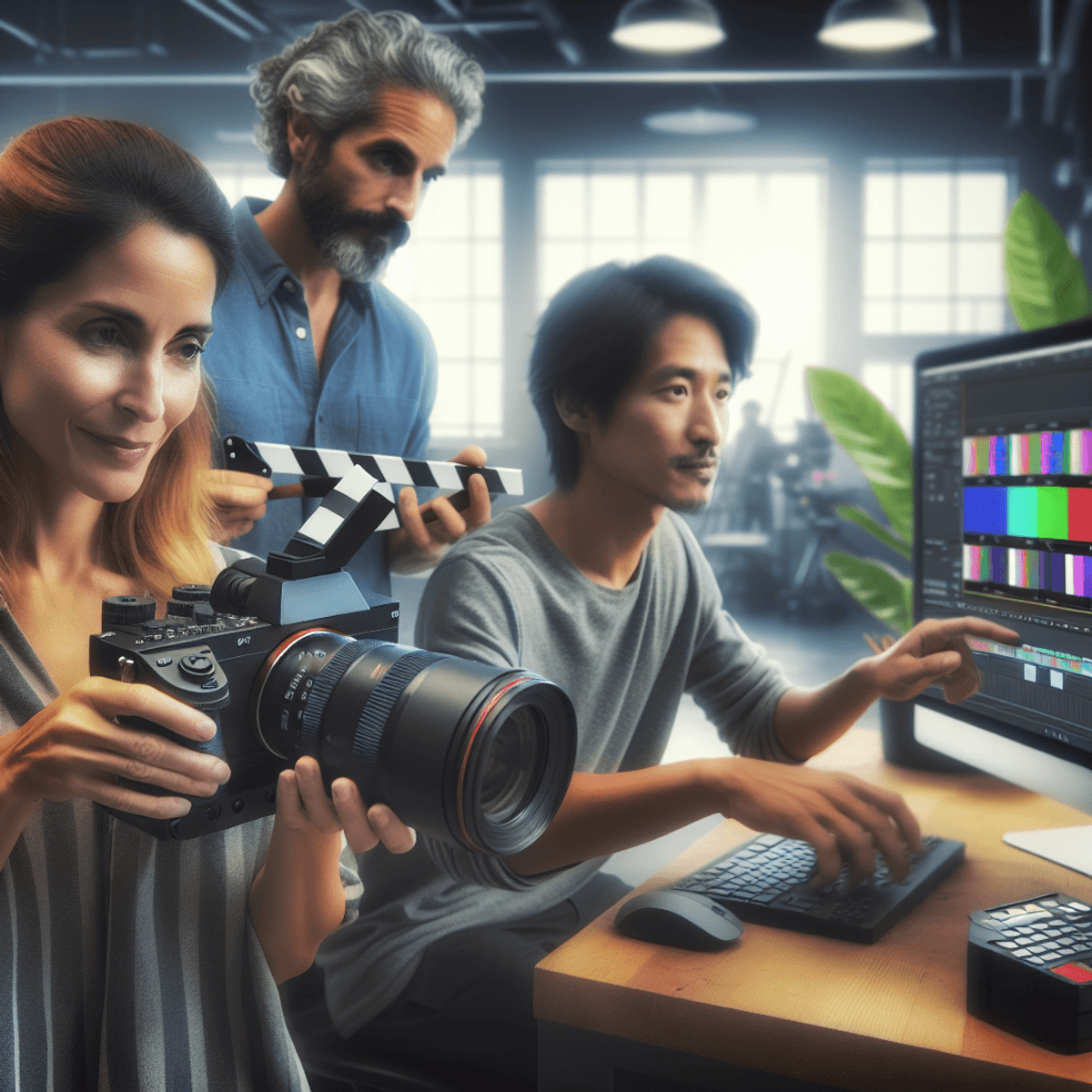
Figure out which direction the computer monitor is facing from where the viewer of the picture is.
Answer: facing the viewer and to the left of the viewer

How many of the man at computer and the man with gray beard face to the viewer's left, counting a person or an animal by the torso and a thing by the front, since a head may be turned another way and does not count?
0

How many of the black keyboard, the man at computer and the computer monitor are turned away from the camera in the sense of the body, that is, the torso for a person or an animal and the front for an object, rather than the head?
0

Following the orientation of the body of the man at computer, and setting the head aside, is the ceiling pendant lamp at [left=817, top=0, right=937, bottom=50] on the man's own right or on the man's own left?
on the man's own left

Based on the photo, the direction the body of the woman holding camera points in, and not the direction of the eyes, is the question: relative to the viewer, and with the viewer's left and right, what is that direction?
facing the viewer and to the right of the viewer

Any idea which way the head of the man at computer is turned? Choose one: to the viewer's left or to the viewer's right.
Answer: to the viewer's right

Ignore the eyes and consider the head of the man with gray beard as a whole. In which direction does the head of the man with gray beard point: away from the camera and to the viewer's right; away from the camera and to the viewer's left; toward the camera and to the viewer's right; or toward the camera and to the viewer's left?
toward the camera and to the viewer's right

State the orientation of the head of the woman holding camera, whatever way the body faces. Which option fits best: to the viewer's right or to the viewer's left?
to the viewer's right
